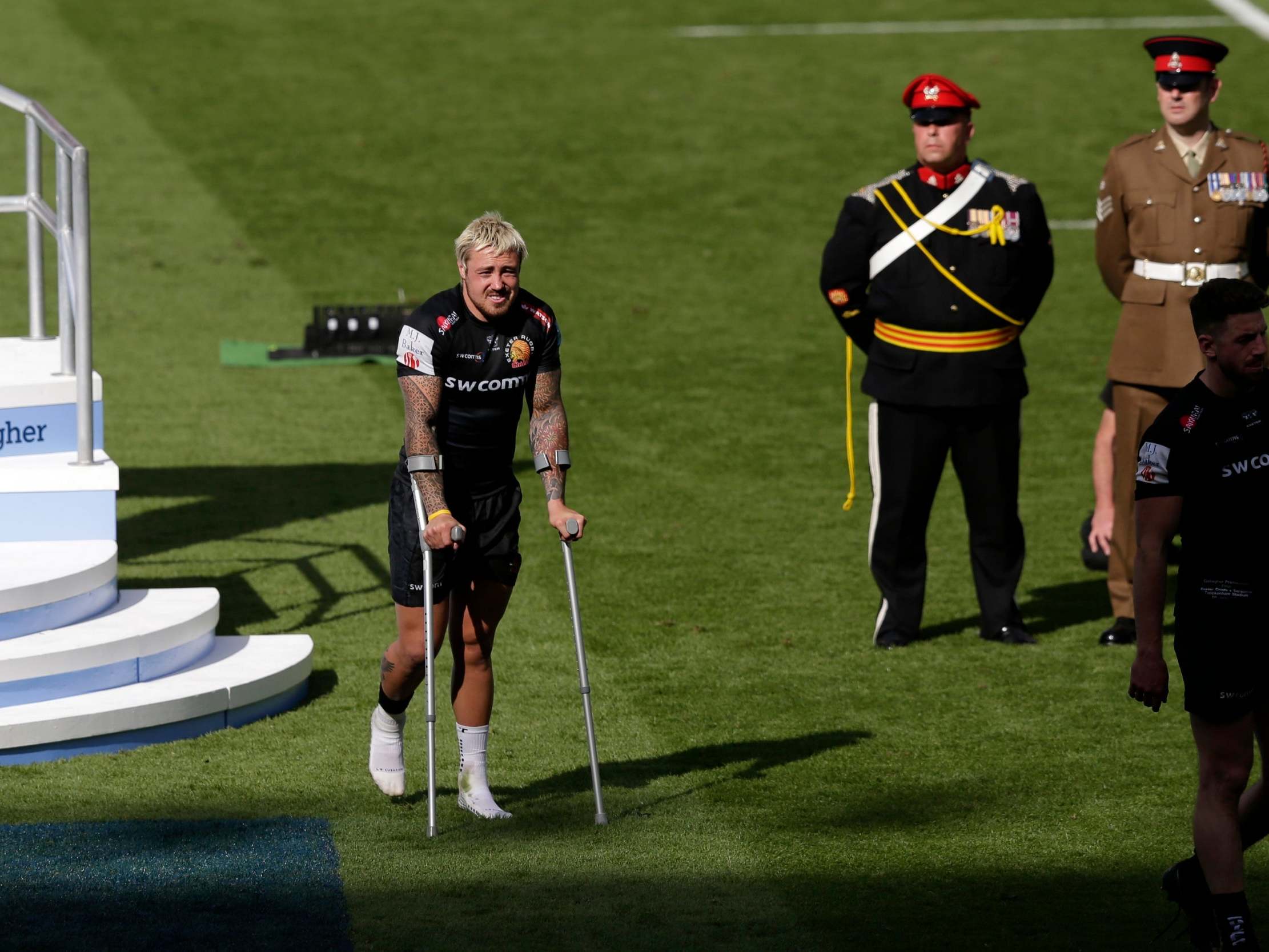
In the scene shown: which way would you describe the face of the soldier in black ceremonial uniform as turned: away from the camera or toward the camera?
toward the camera

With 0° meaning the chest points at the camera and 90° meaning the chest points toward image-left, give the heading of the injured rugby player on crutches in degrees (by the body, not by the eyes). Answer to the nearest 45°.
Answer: approximately 315°

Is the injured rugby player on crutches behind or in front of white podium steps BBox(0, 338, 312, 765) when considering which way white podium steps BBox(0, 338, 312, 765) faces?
in front

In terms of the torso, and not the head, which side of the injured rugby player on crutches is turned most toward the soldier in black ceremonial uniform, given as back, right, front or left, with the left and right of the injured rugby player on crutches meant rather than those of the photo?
left

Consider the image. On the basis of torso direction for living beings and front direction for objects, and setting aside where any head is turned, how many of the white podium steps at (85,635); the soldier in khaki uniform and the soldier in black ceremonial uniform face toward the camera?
3

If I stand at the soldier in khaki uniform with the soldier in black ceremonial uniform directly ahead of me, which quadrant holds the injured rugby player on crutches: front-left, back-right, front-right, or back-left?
front-left

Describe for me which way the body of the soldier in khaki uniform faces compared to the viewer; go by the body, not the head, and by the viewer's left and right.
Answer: facing the viewer

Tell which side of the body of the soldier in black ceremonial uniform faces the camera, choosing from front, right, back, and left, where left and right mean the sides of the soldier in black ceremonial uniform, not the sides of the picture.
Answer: front

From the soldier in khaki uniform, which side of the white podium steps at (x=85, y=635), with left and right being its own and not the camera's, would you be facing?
left

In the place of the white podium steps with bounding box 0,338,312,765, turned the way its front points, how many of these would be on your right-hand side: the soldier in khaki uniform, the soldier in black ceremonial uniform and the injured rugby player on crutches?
0

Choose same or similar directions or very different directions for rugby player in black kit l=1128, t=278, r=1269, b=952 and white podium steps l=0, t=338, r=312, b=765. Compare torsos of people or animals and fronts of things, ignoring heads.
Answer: same or similar directions

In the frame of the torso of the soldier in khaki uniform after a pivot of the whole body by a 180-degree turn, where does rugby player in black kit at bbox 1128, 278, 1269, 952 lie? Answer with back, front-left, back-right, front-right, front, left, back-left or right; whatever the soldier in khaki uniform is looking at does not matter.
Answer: back

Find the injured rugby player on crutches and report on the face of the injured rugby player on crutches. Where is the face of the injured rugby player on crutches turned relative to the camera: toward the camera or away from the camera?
toward the camera
